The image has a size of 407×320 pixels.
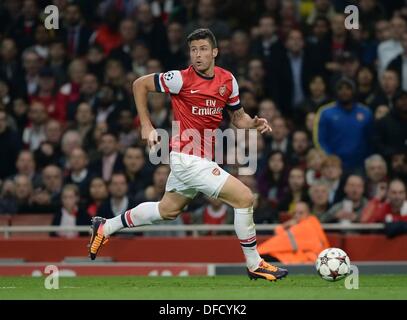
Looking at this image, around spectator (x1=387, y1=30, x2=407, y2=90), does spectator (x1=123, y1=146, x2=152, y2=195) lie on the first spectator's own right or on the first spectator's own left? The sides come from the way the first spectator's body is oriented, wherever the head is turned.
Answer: on the first spectator's own right

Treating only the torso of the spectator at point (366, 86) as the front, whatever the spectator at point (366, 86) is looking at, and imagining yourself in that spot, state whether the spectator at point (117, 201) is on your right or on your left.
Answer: on your right

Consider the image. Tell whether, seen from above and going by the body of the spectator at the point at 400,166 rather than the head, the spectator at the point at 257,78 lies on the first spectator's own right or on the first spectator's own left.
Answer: on the first spectator's own right

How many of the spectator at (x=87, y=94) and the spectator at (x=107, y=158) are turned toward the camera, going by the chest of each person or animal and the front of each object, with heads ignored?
2

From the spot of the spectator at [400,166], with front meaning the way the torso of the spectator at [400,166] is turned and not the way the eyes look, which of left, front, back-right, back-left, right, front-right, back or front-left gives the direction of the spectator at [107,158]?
right

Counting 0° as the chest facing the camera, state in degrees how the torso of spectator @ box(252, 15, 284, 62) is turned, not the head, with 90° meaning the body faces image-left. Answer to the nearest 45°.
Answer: approximately 0°

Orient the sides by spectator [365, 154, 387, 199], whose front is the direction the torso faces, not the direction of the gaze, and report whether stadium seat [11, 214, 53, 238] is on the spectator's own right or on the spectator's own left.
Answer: on the spectator's own right

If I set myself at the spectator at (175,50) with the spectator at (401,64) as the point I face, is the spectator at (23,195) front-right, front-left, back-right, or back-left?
back-right
